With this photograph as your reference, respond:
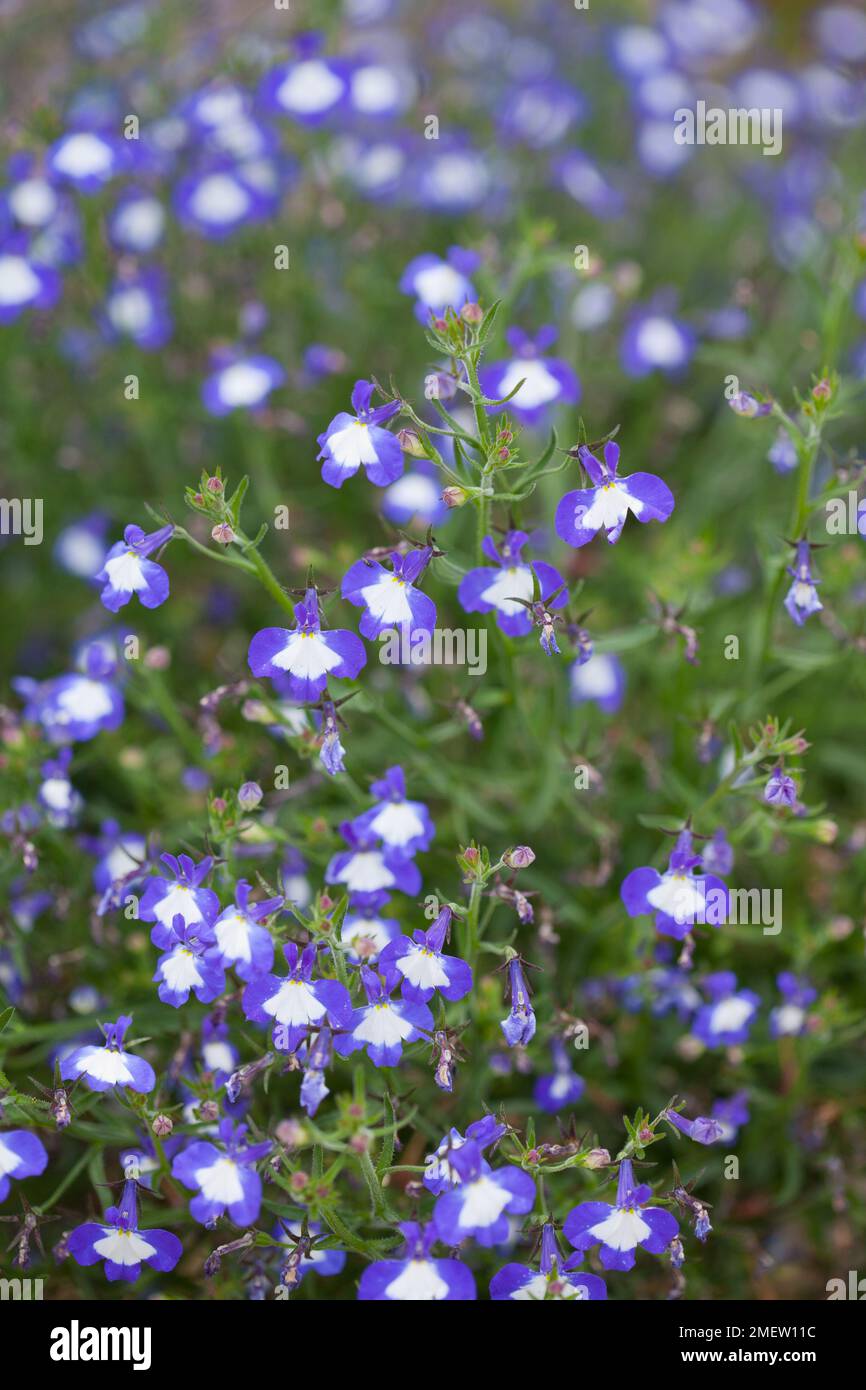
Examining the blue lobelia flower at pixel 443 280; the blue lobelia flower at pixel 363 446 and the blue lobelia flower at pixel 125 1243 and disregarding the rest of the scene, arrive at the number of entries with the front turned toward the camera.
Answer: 3

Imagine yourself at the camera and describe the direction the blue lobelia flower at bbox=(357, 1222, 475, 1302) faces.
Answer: facing the viewer

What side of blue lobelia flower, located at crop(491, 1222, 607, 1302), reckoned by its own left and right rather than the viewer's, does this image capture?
front

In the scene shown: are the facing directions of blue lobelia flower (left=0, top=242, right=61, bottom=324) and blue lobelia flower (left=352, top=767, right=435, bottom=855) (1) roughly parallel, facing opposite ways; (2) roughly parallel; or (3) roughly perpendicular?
roughly parallel

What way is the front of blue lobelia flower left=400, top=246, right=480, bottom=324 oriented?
toward the camera

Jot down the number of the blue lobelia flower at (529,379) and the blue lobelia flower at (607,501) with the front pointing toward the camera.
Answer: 2

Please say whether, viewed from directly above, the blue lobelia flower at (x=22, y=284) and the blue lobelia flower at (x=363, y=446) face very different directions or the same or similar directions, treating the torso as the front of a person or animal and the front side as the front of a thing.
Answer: same or similar directions
